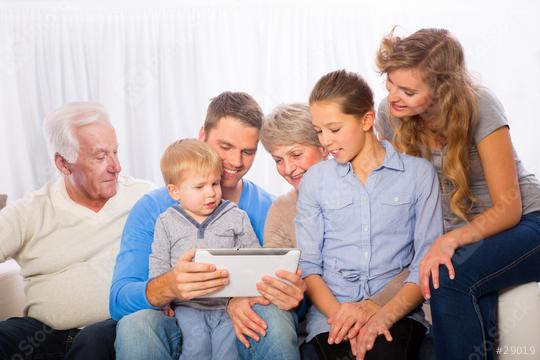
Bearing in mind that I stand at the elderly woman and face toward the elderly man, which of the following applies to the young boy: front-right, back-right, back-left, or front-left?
front-left

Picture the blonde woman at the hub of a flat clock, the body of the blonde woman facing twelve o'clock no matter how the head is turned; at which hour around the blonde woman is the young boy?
The young boy is roughly at 1 o'clock from the blonde woman.

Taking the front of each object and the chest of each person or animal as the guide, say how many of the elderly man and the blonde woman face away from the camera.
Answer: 0

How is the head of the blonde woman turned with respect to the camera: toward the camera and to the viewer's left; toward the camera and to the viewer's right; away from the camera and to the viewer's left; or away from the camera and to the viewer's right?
toward the camera and to the viewer's left

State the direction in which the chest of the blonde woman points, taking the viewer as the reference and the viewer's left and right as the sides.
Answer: facing the viewer and to the left of the viewer

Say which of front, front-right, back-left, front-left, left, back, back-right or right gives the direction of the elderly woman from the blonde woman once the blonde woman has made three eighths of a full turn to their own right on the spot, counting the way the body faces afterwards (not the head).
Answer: left

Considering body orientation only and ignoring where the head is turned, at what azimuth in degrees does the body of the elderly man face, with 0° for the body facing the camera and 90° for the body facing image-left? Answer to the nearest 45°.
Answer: approximately 315°

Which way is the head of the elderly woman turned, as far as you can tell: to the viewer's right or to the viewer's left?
to the viewer's left
